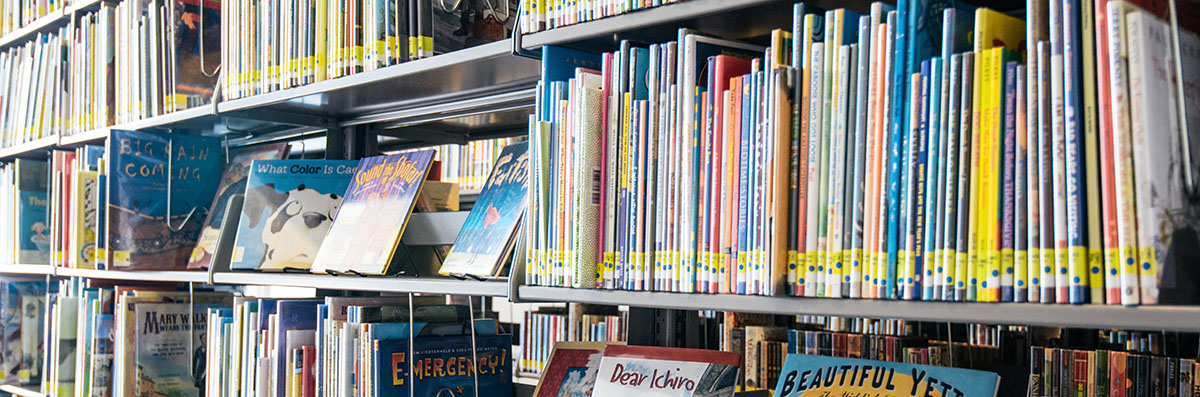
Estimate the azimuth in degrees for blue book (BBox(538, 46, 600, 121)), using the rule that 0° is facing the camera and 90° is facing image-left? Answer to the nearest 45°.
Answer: approximately 315°

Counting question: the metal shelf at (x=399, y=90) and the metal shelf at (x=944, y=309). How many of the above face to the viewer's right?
0

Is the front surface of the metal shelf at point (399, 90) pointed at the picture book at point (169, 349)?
no

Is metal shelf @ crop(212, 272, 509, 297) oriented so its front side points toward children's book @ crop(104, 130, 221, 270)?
no

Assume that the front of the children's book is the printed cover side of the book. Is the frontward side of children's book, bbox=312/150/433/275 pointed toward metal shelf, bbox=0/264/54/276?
no

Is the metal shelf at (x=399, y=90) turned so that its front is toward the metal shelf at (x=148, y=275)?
no

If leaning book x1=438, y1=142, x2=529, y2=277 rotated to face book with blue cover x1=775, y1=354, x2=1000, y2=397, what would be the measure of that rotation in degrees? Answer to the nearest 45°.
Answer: approximately 90° to its left

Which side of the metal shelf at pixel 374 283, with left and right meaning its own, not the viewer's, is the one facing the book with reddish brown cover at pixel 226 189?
right

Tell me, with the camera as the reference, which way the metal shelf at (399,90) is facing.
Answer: facing the viewer and to the left of the viewer

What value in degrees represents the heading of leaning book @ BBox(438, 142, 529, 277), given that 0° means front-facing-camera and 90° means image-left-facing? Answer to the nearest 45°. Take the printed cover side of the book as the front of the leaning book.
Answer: approximately 45°

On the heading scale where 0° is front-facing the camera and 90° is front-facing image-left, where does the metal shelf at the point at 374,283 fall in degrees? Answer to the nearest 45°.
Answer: approximately 45°
